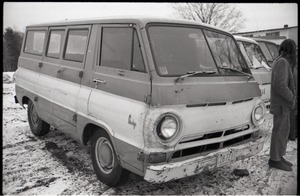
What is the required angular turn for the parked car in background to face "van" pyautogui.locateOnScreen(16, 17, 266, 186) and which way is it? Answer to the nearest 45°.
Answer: approximately 45° to its right

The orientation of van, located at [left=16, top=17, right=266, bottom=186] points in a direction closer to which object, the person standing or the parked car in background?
the person standing

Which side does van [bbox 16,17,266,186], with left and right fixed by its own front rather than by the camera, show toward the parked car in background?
left

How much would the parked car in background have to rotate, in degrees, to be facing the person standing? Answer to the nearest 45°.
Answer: approximately 45° to its right

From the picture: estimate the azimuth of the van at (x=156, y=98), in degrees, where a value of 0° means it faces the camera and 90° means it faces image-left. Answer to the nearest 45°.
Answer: approximately 315°

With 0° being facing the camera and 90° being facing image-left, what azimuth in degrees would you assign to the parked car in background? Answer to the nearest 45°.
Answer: approximately 315°
